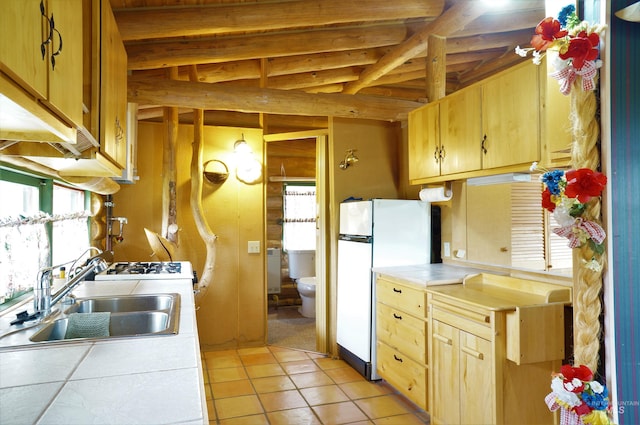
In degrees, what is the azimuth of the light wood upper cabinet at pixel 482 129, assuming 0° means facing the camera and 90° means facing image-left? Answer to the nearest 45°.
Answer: approximately 45°

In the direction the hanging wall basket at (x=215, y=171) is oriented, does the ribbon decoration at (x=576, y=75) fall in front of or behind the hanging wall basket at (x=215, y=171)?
in front

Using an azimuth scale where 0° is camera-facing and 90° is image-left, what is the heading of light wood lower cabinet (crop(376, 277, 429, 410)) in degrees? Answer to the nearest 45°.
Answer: approximately 45°

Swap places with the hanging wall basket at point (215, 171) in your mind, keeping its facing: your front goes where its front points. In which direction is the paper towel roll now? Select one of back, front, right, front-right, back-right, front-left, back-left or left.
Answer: front-left

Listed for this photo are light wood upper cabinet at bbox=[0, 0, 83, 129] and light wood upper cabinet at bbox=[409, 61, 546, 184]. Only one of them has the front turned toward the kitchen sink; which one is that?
light wood upper cabinet at bbox=[409, 61, 546, 184]

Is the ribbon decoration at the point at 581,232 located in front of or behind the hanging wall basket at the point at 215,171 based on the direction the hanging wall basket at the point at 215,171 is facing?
in front

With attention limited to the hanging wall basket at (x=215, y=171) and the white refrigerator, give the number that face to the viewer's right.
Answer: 0

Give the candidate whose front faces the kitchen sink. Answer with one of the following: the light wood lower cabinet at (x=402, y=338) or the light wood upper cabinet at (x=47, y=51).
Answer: the light wood lower cabinet

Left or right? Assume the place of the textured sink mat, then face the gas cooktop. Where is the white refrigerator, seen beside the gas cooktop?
right

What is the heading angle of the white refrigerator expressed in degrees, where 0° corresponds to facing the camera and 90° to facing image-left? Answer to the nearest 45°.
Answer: approximately 45°

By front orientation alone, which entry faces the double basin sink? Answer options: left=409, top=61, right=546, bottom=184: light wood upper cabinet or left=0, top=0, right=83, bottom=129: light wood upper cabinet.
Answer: left=409, top=61, right=546, bottom=184: light wood upper cabinet

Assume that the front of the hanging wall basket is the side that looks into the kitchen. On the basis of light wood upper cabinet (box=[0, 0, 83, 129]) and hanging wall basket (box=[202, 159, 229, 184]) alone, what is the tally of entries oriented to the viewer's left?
0

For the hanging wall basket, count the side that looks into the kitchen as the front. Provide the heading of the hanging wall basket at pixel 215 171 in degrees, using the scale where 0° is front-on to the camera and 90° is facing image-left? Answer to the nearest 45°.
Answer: approximately 0°
